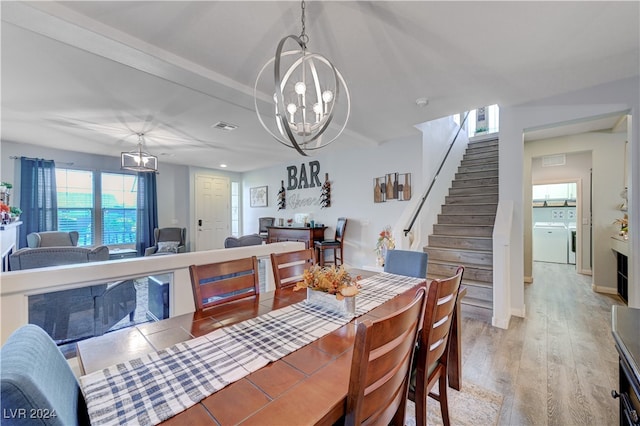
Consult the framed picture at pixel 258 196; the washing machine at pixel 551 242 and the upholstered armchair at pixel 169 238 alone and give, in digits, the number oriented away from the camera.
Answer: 0

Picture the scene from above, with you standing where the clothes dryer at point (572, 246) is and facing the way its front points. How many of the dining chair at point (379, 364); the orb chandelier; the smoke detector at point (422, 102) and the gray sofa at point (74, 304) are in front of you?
4

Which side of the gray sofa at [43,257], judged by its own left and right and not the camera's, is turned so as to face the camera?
back

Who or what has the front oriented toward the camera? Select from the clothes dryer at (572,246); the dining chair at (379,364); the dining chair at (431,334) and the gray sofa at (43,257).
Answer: the clothes dryer

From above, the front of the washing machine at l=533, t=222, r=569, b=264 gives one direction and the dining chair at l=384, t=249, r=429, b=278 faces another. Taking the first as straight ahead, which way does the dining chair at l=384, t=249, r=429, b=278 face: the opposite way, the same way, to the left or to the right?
the same way

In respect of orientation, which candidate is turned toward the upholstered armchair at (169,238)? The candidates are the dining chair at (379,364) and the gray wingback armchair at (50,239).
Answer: the dining chair

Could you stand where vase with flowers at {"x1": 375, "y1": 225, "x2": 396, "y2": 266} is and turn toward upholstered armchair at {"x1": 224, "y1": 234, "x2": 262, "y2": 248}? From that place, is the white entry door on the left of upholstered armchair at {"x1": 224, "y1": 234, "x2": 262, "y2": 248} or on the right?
right

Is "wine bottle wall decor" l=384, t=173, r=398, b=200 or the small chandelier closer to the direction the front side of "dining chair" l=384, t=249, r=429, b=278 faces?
the small chandelier

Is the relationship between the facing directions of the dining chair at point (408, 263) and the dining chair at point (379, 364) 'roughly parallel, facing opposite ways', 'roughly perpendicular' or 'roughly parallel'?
roughly perpendicular

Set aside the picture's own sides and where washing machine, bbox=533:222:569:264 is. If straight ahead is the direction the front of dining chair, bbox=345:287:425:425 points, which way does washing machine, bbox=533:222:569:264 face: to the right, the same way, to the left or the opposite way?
to the left
